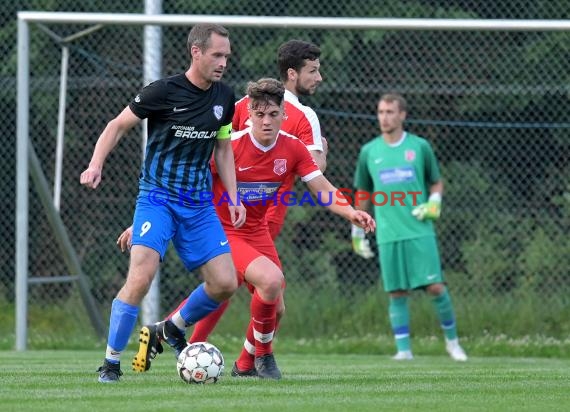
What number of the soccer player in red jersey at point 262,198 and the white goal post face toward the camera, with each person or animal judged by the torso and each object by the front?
2

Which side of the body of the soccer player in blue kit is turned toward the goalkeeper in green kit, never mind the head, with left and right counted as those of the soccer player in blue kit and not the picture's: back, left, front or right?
left

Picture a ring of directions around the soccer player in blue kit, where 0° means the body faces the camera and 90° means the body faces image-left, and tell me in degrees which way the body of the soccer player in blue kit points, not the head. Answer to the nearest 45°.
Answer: approximately 315°

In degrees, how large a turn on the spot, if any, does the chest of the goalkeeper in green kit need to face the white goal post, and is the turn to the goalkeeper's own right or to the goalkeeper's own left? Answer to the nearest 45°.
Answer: approximately 90° to the goalkeeper's own right

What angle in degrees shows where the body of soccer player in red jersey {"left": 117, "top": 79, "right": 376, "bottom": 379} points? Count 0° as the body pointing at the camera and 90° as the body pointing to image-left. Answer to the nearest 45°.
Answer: approximately 0°

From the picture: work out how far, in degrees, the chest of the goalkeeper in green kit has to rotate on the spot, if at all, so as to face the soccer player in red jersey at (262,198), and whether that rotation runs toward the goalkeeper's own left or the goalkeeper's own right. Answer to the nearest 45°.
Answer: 0° — they already face them

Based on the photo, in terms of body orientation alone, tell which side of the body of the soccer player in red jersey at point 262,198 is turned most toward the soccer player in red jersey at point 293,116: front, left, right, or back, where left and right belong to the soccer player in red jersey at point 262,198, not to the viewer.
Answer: back

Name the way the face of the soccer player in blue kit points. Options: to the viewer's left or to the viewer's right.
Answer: to the viewer's right

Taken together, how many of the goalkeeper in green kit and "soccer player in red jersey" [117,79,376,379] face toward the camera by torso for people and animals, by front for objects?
2

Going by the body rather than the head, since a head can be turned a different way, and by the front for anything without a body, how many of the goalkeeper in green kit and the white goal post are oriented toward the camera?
2
